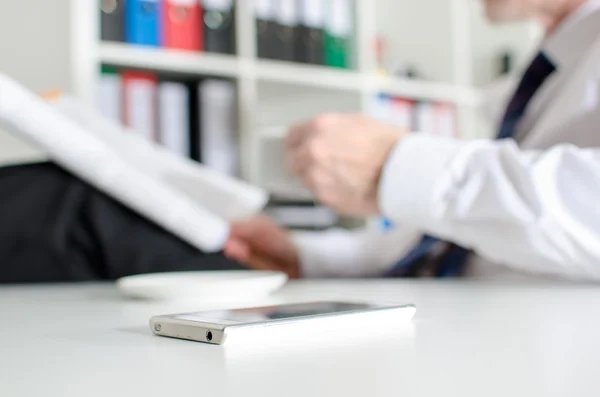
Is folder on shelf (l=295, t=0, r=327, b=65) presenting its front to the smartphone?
yes

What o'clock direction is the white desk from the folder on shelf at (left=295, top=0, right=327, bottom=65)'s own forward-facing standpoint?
The white desk is roughly at 12 o'clock from the folder on shelf.

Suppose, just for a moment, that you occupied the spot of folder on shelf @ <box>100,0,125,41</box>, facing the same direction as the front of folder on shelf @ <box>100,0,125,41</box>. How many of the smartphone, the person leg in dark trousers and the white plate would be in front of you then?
3

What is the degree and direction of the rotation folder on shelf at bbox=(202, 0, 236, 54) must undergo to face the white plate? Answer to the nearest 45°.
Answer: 0° — it already faces it

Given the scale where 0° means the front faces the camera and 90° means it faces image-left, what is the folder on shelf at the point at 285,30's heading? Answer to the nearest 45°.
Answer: approximately 0°

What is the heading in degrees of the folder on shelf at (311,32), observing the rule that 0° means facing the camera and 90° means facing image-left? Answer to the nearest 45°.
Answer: approximately 0°

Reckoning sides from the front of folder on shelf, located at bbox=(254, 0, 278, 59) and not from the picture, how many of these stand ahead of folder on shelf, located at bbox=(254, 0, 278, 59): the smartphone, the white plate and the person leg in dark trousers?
3
